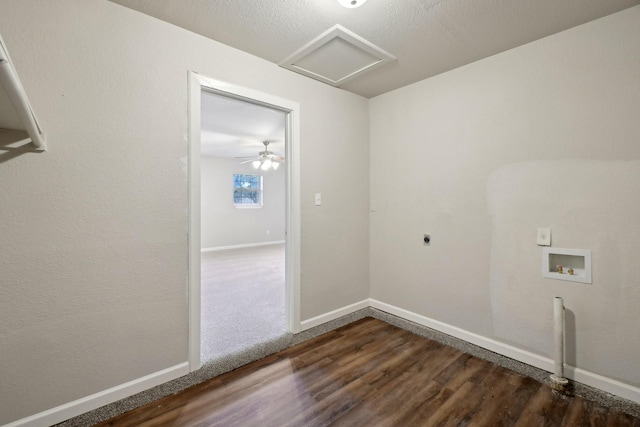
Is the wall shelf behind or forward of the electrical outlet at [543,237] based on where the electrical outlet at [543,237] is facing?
forward

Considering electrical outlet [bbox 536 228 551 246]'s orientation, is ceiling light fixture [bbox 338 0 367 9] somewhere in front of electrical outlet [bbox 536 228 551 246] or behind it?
in front

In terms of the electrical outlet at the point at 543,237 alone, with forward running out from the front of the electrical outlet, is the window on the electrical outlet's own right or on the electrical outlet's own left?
on the electrical outlet's own right
